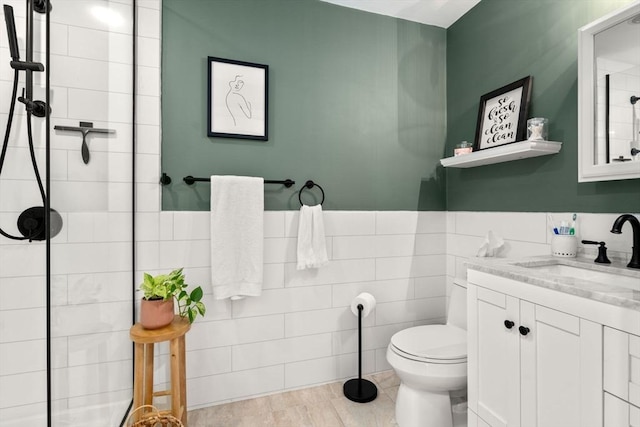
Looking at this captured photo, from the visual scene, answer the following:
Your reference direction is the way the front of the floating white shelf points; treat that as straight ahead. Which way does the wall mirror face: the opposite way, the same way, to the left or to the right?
the same way

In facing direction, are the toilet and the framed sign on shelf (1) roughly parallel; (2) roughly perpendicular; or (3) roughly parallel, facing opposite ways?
roughly parallel

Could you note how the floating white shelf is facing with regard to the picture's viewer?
facing the viewer and to the left of the viewer

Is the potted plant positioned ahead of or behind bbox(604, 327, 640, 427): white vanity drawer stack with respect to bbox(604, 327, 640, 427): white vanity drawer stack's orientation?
ahead

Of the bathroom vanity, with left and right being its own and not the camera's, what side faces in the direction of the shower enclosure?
front

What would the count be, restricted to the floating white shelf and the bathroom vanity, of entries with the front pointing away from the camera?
0

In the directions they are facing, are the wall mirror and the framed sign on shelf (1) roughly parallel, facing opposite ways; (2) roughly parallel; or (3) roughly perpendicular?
roughly parallel

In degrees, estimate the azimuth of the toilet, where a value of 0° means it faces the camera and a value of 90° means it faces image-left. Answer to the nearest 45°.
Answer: approximately 45°

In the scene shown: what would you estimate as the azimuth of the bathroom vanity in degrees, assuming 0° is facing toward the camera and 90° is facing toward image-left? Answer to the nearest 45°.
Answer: approximately 45°

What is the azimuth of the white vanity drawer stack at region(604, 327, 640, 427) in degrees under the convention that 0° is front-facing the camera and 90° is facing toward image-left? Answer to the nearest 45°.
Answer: approximately 45°
